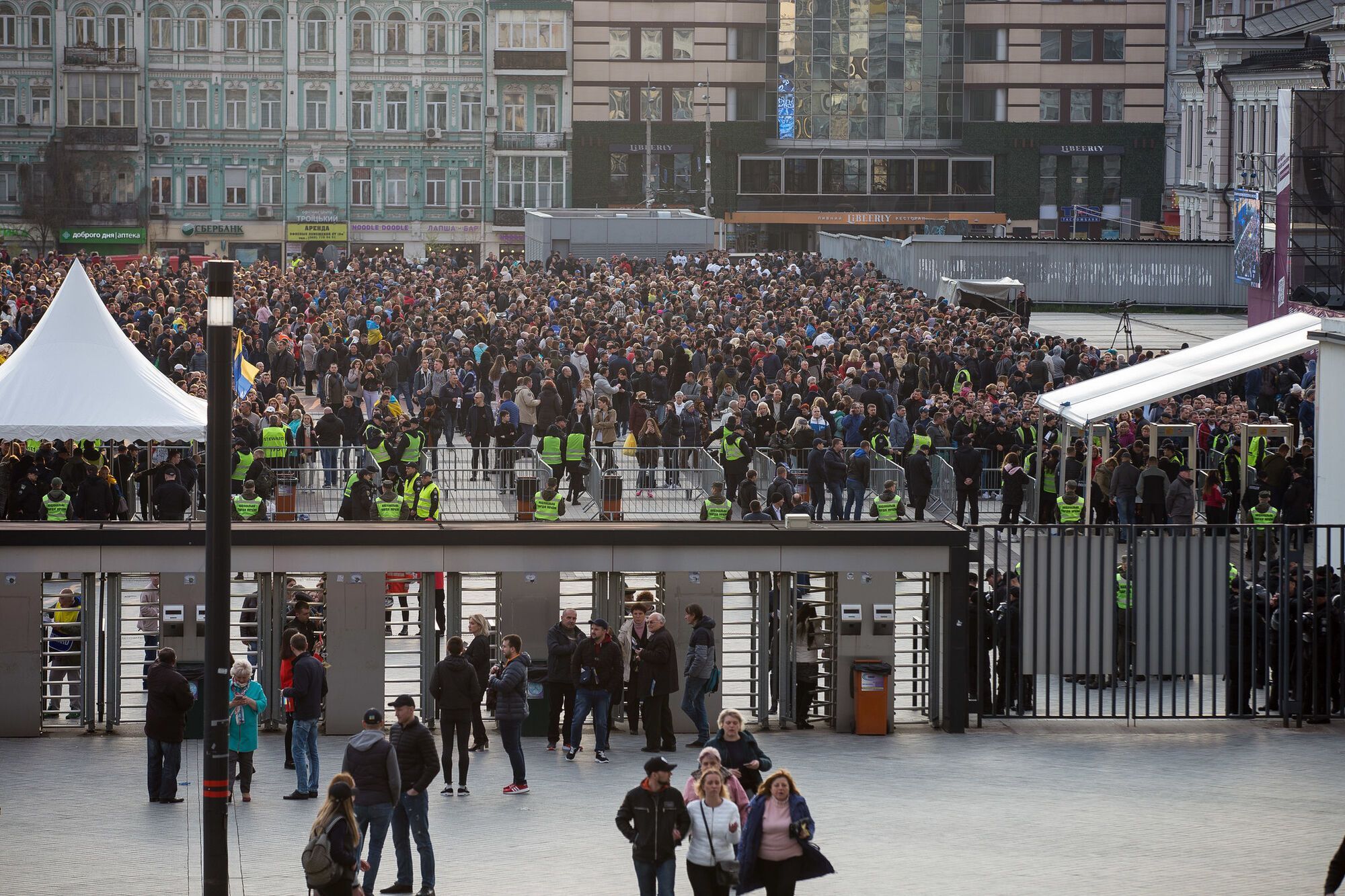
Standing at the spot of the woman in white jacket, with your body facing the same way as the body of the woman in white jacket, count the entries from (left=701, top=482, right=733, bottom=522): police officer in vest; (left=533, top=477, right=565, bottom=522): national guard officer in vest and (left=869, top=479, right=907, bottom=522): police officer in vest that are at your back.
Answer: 3

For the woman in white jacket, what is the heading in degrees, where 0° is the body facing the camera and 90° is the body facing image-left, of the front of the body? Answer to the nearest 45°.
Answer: approximately 0°

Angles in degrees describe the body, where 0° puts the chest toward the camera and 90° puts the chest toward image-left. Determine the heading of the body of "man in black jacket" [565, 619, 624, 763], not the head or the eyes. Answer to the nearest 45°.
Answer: approximately 0°

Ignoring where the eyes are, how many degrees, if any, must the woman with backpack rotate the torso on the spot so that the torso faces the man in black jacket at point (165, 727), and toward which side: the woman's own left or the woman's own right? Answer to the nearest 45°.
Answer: approximately 45° to the woman's own left

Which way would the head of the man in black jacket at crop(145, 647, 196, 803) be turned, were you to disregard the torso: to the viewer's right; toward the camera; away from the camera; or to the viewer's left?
away from the camera

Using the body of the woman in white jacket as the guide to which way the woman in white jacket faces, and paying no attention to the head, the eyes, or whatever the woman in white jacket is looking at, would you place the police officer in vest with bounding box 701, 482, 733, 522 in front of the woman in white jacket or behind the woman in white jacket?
behind
